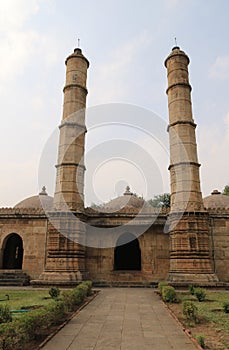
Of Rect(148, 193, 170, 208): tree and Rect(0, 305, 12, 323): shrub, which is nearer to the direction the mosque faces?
the shrub

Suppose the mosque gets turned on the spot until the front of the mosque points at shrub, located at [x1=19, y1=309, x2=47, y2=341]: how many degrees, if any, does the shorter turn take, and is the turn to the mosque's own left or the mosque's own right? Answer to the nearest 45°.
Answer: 0° — it already faces it

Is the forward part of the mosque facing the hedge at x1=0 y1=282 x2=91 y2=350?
yes

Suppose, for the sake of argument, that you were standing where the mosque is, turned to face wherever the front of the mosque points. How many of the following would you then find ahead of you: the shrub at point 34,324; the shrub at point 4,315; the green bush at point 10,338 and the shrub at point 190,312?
4

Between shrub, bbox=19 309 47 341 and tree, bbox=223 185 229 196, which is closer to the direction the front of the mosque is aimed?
the shrub

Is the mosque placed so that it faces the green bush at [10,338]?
yes

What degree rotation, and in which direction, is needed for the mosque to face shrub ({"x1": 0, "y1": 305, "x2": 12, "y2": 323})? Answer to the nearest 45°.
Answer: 0° — it already faces it

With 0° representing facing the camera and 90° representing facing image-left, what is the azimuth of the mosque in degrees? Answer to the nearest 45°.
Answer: approximately 0°

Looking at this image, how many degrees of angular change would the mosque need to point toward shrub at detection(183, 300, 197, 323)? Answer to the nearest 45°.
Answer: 0° — it already faces it

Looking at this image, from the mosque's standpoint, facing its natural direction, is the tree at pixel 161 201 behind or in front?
behind
